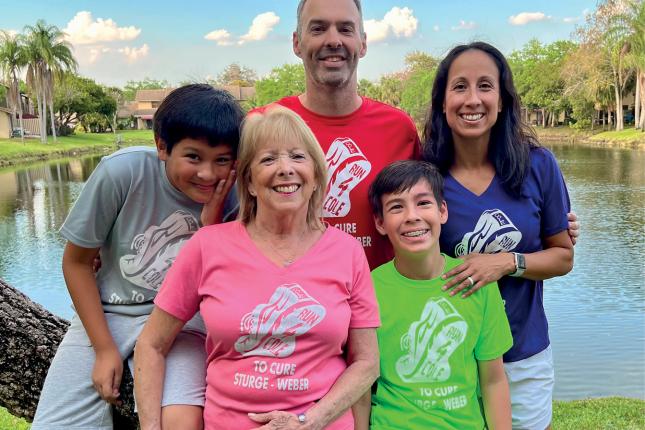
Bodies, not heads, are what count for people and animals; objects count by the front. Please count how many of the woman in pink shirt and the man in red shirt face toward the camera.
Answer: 2

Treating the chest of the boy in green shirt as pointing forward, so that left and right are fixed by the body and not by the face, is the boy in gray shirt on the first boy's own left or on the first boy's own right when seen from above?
on the first boy's own right

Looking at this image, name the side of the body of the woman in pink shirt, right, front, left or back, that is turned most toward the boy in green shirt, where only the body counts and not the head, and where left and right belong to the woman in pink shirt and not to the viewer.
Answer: left

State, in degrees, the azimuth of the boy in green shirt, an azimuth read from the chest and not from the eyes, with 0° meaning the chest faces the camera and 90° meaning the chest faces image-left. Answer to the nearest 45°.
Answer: approximately 0°

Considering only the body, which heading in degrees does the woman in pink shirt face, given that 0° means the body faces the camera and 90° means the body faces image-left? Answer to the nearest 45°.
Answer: approximately 0°
